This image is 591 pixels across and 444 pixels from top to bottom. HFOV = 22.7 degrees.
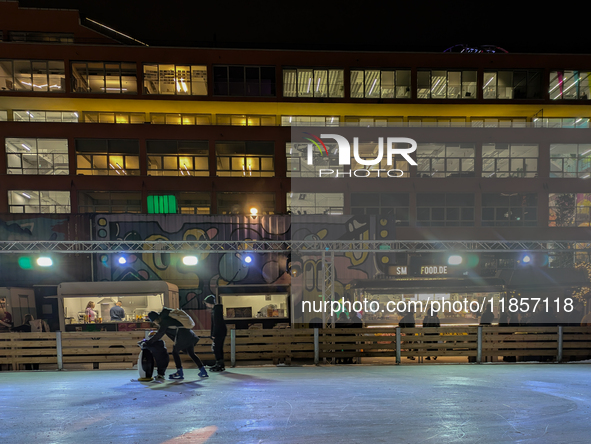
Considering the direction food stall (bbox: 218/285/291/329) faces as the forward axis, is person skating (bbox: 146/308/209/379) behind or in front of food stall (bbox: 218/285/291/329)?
in front

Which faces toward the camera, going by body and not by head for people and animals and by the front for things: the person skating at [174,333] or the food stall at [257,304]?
the food stall

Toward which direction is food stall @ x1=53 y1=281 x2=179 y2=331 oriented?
toward the camera

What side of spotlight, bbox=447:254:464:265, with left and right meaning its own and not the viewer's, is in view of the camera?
front

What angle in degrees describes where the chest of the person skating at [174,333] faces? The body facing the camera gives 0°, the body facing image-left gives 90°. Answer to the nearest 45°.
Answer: approximately 90°

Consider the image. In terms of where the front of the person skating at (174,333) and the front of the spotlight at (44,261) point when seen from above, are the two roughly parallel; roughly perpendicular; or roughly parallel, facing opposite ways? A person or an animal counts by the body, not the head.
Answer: roughly perpendicular

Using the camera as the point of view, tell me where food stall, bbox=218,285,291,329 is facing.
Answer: facing the viewer

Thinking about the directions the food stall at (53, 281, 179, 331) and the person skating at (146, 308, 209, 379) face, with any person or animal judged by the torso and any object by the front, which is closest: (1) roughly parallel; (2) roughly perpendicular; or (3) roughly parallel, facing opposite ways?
roughly perpendicular

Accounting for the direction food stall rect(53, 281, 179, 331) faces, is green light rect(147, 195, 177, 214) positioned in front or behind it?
behind

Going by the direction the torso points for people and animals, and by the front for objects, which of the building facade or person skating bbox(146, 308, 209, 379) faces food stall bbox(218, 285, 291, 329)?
the building facade

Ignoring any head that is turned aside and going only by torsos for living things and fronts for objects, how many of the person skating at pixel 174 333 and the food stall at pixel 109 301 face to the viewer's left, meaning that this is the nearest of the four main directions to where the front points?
1

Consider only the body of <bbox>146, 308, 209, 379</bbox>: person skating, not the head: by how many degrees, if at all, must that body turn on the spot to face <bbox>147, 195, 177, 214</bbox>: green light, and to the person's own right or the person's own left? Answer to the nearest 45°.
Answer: approximately 90° to the person's own right

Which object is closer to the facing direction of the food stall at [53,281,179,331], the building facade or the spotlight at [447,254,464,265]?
the spotlight
